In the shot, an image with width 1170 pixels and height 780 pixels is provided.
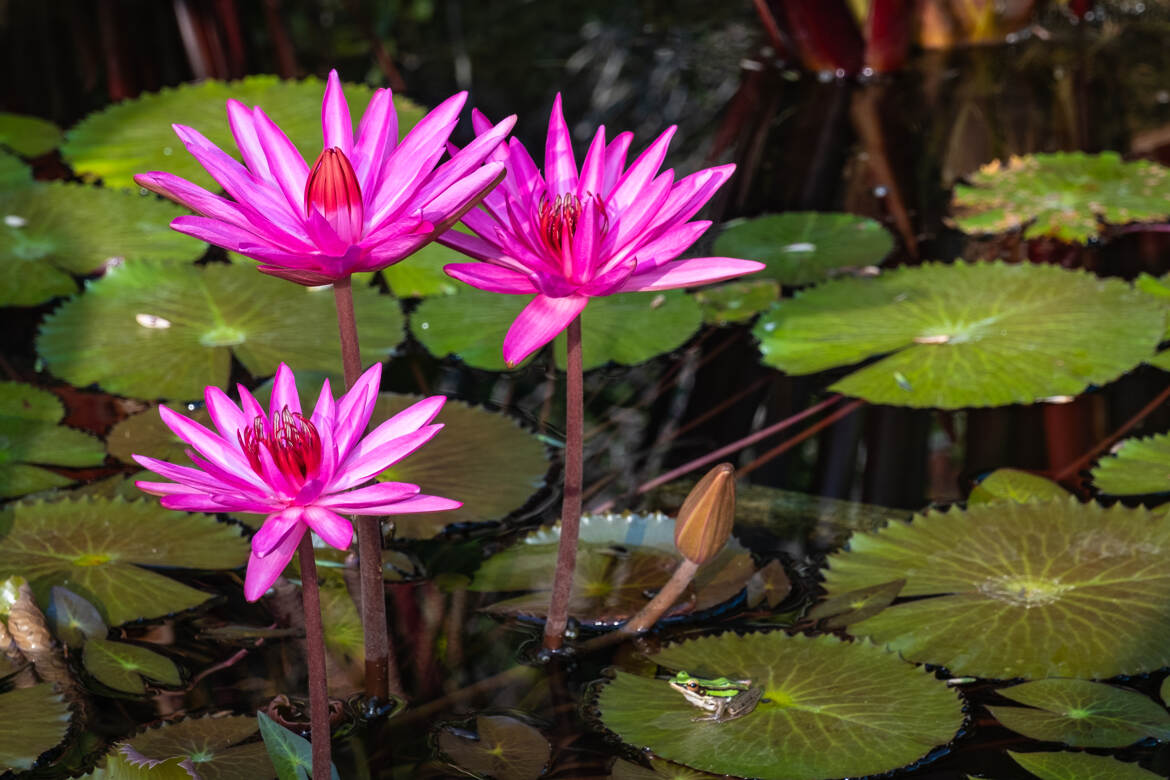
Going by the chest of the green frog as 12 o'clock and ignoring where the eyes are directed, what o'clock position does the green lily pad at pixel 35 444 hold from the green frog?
The green lily pad is roughly at 1 o'clock from the green frog.

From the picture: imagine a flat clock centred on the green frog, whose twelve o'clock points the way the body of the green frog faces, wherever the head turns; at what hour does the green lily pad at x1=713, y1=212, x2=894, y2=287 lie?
The green lily pad is roughly at 3 o'clock from the green frog.

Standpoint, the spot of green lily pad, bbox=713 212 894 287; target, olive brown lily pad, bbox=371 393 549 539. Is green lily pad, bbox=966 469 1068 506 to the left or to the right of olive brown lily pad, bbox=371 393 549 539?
left

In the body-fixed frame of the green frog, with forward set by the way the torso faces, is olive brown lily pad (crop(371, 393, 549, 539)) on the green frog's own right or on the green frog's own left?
on the green frog's own right

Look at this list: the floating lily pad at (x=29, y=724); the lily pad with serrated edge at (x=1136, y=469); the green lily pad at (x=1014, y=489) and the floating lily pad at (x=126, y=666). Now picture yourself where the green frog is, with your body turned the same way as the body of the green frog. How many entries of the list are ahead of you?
2

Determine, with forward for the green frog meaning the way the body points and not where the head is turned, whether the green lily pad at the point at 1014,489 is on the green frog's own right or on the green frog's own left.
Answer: on the green frog's own right

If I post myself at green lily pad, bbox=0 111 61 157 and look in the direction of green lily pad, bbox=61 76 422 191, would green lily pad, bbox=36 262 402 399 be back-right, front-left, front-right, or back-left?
front-right

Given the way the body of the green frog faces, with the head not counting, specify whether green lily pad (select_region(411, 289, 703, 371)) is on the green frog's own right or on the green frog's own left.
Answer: on the green frog's own right

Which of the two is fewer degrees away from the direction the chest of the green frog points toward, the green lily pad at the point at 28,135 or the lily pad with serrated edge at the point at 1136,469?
the green lily pad

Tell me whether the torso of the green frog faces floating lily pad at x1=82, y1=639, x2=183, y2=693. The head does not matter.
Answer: yes

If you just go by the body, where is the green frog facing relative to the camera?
to the viewer's left
